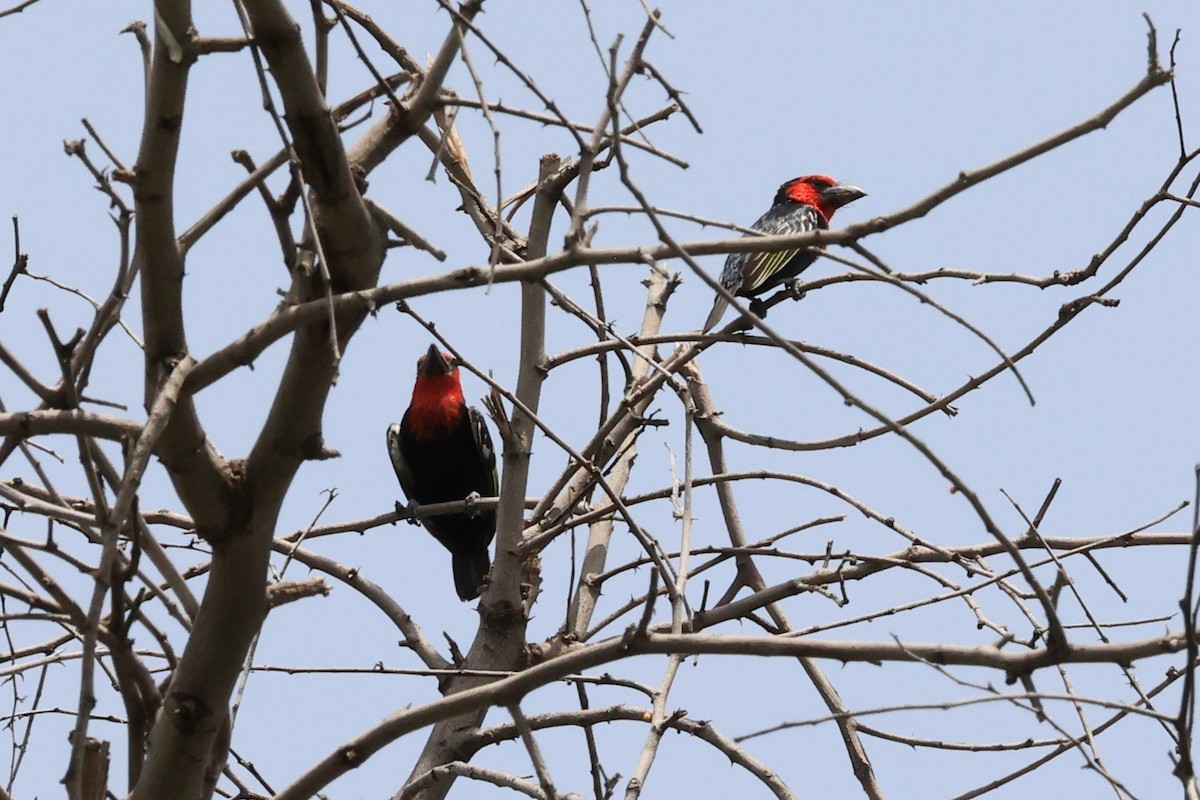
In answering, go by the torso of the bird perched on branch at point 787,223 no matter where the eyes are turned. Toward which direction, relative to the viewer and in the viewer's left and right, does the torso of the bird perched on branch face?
facing to the right of the viewer
